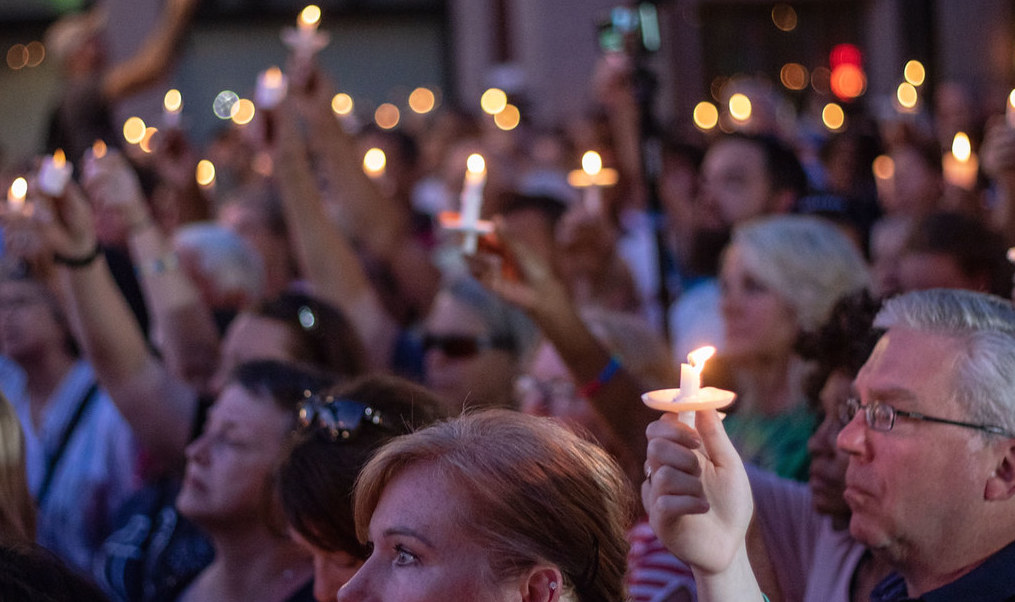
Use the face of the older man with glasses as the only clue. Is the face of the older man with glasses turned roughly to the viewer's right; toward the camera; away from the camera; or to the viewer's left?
to the viewer's left

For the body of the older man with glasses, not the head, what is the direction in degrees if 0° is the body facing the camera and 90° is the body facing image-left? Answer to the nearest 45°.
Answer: approximately 90°
